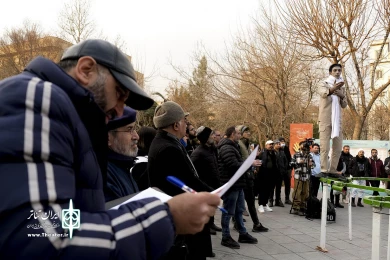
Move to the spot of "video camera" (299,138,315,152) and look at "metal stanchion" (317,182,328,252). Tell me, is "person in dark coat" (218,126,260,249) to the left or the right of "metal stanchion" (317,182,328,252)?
right

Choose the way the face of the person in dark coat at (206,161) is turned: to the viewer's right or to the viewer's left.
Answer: to the viewer's right

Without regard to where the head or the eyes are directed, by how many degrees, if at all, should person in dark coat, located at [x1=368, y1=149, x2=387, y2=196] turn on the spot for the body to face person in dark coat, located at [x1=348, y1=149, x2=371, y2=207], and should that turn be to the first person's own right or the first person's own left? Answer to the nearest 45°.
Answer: approximately 45° to the first person's own right

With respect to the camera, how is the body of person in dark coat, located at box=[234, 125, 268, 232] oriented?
to the viewer's right

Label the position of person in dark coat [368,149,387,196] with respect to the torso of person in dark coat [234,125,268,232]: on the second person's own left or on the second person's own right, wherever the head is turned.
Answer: on the second person's own left

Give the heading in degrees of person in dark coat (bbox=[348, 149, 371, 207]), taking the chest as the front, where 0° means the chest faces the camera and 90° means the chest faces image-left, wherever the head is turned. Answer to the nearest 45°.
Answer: approximately 0°

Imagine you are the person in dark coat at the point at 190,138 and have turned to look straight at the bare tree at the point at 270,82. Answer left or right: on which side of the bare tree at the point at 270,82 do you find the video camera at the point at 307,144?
right

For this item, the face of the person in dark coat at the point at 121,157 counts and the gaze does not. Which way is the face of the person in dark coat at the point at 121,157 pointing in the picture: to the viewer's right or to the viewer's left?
to the viewer's right

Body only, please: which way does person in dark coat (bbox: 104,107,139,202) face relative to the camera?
to the viewer's right

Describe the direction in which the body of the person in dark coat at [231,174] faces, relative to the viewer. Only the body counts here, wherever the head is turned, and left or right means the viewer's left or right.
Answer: facing to the right of the viewer

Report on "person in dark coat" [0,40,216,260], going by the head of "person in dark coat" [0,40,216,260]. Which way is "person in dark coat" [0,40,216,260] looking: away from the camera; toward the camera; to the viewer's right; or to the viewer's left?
to the viewer's right
